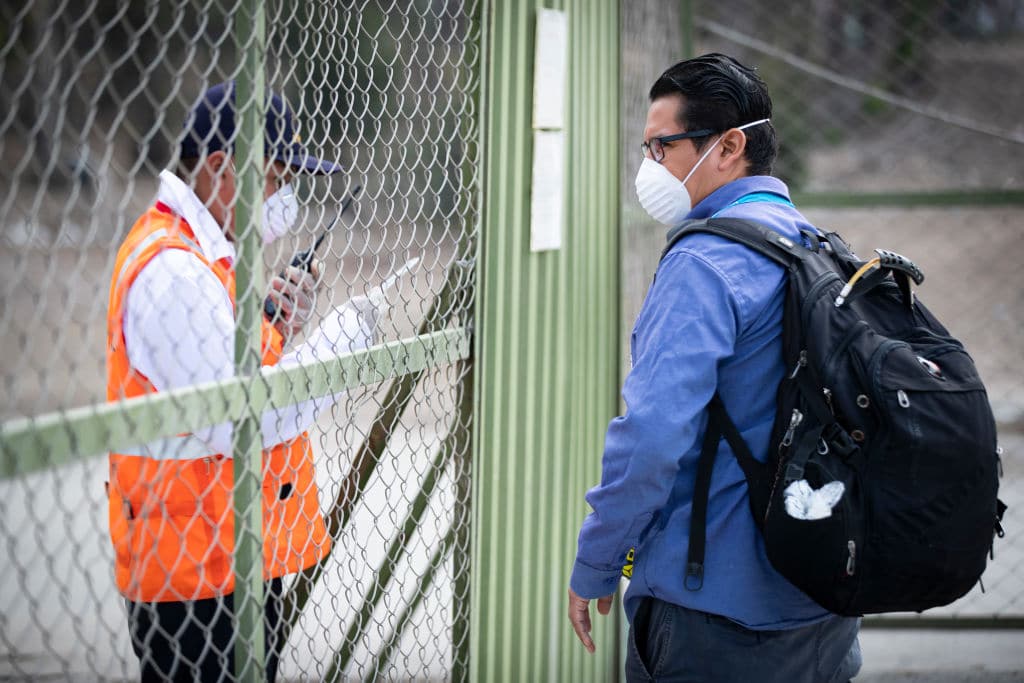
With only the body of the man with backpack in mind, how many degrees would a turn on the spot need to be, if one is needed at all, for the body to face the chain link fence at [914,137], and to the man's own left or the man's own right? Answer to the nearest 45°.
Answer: approximately 45° to the man's own right

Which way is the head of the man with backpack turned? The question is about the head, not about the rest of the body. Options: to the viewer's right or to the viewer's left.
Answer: to the viewer's left

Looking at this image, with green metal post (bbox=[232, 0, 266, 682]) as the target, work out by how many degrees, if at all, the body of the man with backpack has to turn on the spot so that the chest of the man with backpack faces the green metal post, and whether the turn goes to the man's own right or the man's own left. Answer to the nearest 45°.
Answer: approximately 45° to the man's own left

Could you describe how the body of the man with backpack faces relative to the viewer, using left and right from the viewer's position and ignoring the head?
facing away from the viewer and to the left of the viewer

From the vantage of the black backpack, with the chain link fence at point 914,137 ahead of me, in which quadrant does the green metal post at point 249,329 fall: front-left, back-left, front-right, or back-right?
back-left
